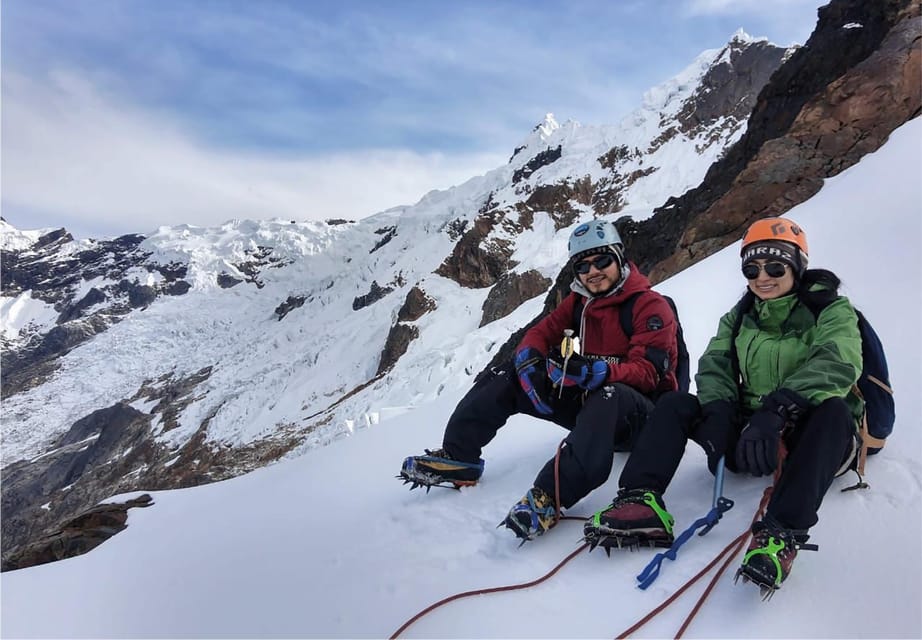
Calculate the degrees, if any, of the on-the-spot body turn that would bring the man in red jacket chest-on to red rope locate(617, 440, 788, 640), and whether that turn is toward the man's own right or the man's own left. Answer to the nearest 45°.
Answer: approximately 45° to the man's own left

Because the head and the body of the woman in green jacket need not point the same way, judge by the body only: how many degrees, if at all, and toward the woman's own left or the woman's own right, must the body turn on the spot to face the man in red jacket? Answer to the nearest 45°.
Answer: approximately 90° to the woman's own right

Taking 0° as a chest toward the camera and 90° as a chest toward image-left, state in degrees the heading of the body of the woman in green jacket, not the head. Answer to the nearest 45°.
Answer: approximately 45°

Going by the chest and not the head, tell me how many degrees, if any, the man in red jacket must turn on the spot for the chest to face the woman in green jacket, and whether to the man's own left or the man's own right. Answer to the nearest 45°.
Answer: approximately 90° to the man's own left
